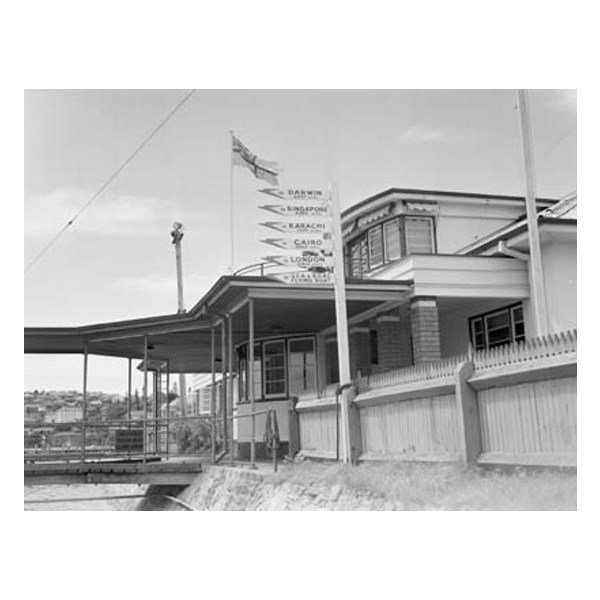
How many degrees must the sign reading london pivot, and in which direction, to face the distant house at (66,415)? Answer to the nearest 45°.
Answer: approximately 135° to its right

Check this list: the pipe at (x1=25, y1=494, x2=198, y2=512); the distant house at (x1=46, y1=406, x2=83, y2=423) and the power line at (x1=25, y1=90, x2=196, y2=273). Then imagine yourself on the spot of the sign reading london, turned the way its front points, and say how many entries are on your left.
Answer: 0

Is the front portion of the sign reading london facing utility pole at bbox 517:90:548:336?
no

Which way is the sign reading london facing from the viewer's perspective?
toward the camera

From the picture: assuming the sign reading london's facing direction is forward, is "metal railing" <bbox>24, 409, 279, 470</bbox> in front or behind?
behind

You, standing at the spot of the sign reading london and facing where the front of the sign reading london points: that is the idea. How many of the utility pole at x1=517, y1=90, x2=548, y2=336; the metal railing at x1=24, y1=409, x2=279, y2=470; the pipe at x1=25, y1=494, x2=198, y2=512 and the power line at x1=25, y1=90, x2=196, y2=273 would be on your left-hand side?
1

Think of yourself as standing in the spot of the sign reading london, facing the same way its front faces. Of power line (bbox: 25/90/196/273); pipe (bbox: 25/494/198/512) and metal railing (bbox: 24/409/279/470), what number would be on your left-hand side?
0

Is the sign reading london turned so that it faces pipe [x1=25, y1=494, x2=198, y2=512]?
no

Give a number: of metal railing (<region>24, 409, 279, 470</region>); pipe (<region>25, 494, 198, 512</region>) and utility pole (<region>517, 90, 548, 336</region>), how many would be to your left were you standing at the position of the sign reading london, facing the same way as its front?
1

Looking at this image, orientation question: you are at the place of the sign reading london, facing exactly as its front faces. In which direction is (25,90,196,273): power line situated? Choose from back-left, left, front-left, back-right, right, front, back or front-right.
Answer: right
